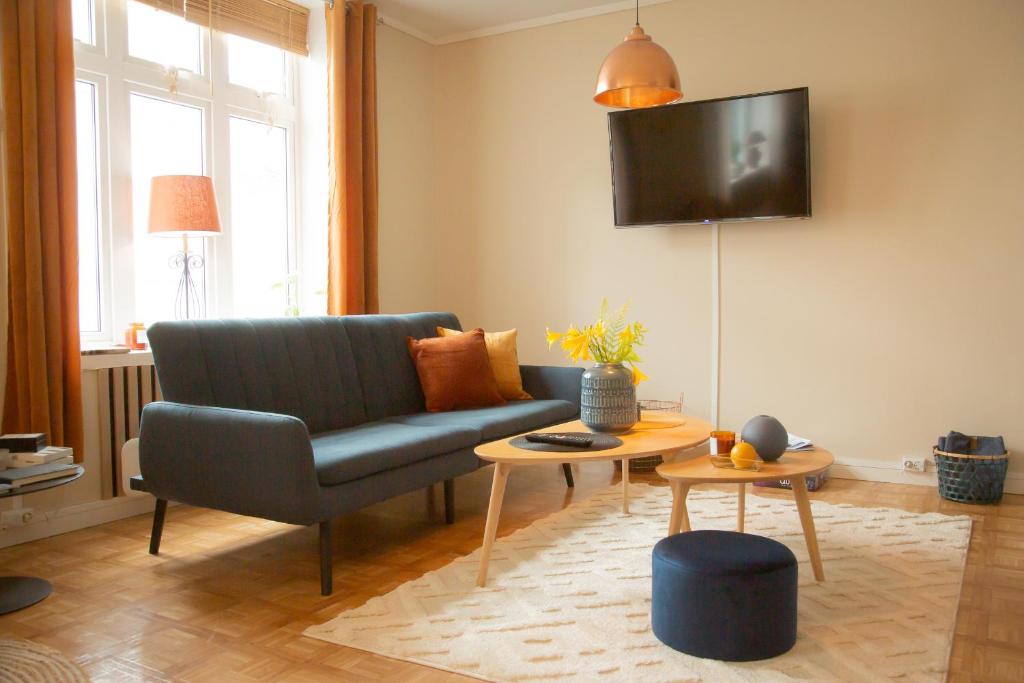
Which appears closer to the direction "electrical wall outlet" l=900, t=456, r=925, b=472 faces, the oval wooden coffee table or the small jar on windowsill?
the oval wooden coffee table

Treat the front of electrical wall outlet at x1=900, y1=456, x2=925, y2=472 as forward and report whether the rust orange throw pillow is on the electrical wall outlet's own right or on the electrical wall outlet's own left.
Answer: on the electrical wall outlet's own right

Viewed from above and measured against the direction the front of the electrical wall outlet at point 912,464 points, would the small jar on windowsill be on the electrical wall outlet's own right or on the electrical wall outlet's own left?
on the electrical wall outlet's own right

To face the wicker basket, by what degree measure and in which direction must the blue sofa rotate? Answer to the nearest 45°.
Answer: approximately 45° to its left

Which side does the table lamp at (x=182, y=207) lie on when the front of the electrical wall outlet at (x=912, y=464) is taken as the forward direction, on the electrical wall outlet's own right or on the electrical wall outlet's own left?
on the electrical wall outlet's own right

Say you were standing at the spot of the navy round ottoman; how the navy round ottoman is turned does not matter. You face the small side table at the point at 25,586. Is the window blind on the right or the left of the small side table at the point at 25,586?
right

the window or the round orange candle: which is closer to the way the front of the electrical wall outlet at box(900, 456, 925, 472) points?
the round orange candle

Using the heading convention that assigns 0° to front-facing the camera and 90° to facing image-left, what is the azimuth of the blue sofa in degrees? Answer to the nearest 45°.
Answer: approximately 315°

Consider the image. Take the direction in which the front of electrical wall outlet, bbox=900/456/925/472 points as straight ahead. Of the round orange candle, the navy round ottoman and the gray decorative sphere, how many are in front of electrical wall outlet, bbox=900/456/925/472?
3

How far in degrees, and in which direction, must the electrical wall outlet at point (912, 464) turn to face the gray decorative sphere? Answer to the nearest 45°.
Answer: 0° — it already faces it

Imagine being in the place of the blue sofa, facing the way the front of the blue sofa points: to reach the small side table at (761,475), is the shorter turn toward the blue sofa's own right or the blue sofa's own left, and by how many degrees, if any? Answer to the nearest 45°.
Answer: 0° — it already faces it

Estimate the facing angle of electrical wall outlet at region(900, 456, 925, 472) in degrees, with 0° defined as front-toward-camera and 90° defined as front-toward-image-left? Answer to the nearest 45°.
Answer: approximately 0°

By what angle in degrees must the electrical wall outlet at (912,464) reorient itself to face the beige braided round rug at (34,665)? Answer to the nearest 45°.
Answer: approximately 45° to its right
